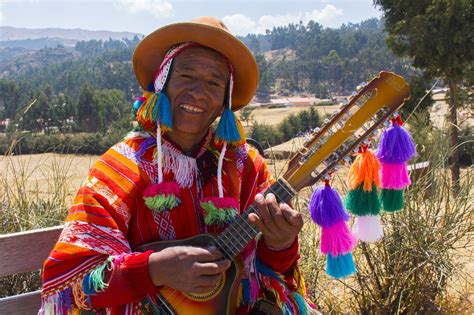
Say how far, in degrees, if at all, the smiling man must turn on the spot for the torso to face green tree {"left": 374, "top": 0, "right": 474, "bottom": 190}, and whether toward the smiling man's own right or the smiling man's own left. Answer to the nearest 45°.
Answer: approximately 135° to the smiling man's own left

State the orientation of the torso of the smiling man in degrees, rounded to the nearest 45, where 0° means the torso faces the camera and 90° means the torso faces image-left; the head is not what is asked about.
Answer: approximately 0°
